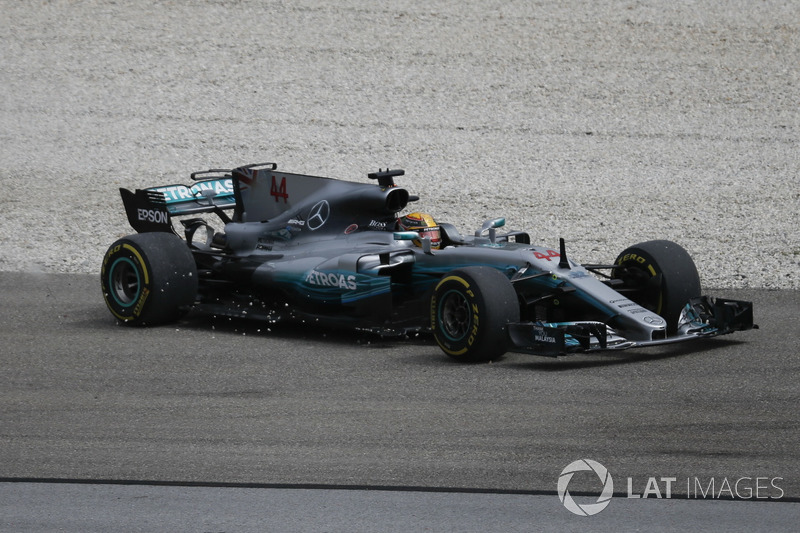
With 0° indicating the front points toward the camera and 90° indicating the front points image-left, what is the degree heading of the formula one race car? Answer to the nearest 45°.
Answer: approximately 315°
